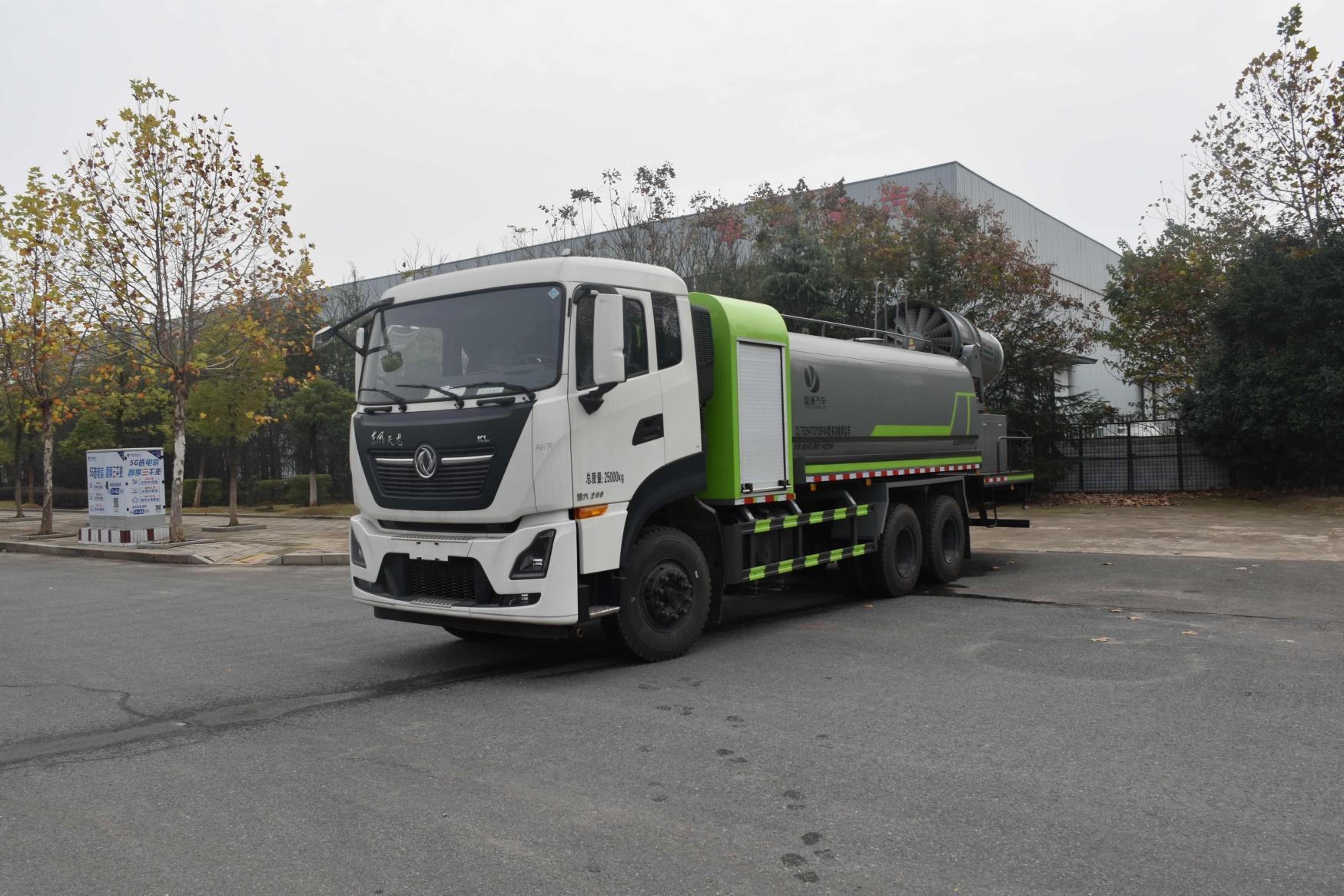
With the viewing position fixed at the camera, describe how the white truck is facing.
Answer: facing the viewer and to the left of the viewer

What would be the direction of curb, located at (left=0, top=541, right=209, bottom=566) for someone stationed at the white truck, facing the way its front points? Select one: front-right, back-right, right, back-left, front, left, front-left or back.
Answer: right

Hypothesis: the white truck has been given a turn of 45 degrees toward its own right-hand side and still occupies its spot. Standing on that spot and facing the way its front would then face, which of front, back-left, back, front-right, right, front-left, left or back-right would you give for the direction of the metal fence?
back-right

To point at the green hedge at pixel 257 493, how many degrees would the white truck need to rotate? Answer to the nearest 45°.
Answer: approximately 90° to its right

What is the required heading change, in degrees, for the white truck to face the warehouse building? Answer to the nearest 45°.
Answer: approximately 180°

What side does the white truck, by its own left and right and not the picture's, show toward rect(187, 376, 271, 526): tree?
right

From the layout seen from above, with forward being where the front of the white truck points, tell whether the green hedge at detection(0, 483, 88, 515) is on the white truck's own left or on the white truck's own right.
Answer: on the white truck's own right

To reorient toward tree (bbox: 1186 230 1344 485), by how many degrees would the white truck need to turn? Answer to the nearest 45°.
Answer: approximately 180°

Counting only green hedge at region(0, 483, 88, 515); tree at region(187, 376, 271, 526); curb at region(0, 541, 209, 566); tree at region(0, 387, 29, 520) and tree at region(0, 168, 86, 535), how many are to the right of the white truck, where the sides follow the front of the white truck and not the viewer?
5

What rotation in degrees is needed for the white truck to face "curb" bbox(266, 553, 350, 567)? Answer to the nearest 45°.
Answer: approximately 90° to its right

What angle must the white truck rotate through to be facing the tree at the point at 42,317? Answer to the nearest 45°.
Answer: approximately 90° to its right

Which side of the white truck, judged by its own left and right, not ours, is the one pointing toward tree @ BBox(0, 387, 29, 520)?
right
